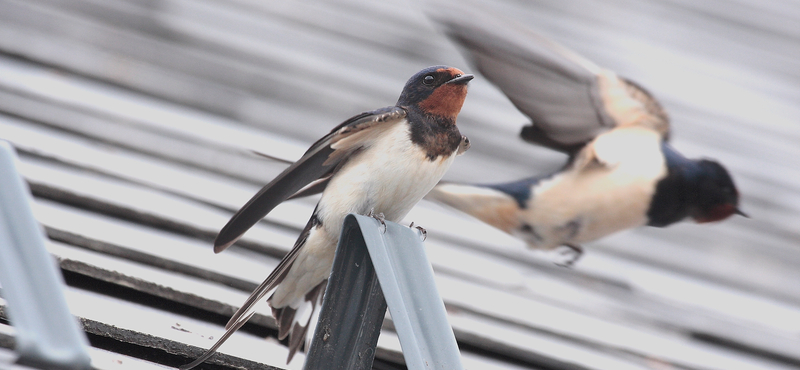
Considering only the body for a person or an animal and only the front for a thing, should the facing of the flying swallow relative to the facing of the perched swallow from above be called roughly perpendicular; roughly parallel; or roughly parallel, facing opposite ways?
roughly parallel

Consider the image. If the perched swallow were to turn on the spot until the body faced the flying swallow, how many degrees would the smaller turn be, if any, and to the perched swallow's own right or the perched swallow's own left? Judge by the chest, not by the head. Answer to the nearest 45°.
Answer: approximately 90° to the perched swallow's own left

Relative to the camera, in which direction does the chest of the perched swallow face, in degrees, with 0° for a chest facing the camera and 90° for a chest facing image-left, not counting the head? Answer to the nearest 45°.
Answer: approximately 315°

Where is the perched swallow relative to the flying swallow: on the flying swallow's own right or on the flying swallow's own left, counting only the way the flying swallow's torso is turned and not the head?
on the flying swallow's own right

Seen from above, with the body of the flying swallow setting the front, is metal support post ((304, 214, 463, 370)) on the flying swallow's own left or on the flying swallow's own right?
on the flying swallow's own right

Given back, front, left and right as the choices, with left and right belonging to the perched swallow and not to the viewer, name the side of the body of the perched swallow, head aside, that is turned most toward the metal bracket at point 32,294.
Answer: right

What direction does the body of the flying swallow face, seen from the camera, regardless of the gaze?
to the viewer's right

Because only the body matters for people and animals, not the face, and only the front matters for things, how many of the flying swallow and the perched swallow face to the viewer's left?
0
